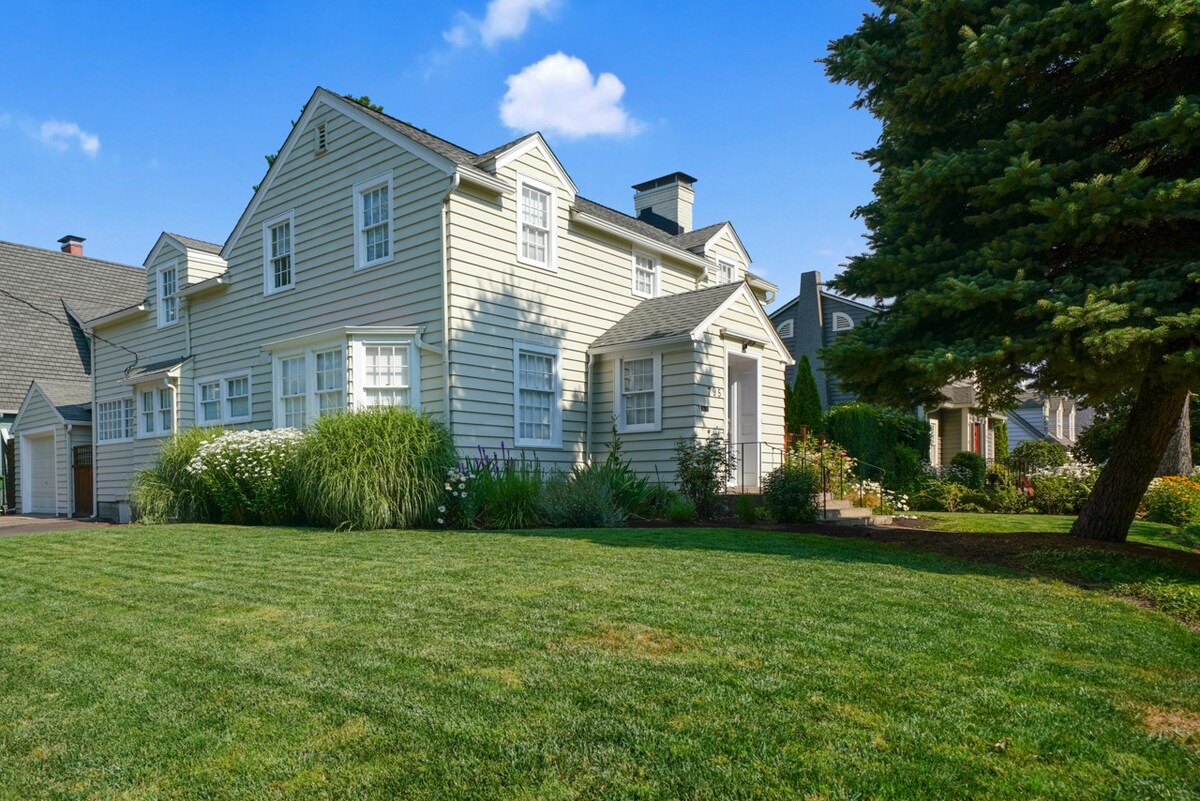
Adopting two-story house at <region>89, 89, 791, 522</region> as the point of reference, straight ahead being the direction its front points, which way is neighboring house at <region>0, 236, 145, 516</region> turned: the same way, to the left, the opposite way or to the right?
to the right

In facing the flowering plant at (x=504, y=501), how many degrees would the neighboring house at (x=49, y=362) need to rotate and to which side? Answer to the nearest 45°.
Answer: approximately 45° to its left

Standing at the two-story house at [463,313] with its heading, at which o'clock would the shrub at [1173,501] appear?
The shrub is roughly at 11 o'clock from the two-story house.

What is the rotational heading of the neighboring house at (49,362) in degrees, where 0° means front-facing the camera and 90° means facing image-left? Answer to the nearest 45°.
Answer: approximately 45°
